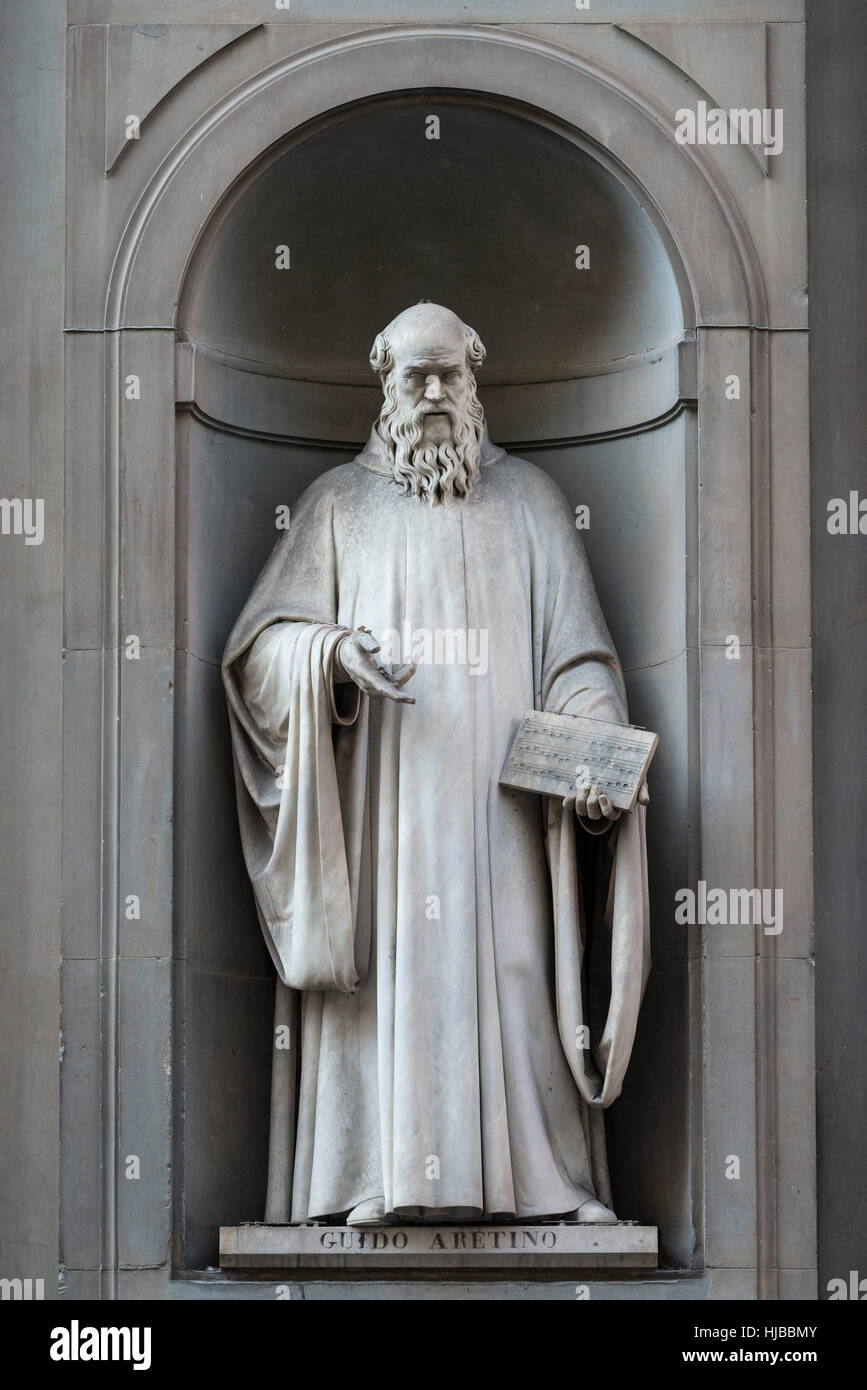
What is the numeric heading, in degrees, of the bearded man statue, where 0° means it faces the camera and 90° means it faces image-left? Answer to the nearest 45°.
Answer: approximately 0°
